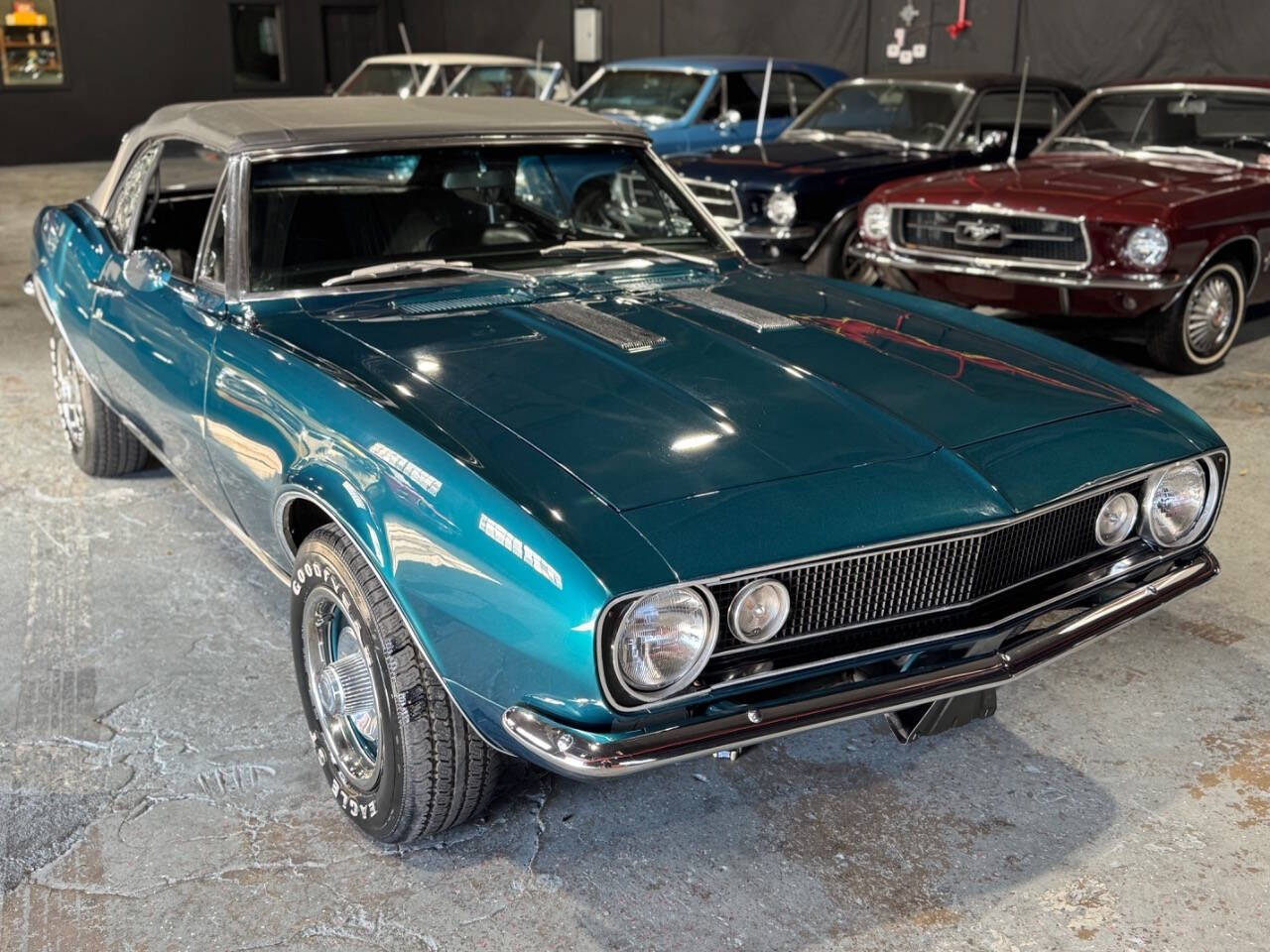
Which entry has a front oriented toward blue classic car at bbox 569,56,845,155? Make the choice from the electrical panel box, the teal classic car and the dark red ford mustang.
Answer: the electrical panel box

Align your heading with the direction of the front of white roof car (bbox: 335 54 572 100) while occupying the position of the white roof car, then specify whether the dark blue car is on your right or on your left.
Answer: on your left

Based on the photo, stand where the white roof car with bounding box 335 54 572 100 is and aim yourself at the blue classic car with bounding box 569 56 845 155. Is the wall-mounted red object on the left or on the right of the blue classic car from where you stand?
left

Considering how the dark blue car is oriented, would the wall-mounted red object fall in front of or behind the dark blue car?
behind

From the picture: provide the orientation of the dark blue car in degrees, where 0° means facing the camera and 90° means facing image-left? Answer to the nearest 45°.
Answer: approximately 45°

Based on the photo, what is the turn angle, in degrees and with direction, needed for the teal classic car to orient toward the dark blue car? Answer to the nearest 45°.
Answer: approximately 135° to its left

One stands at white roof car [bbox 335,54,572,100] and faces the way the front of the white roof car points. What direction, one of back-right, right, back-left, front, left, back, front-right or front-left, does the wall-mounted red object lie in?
back-left

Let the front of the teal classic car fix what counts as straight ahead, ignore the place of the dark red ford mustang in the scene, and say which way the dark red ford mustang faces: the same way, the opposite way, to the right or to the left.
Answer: to the right

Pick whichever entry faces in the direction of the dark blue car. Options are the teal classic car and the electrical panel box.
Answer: the electrical panel box

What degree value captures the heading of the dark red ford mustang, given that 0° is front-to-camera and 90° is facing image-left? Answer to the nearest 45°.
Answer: approximately 45°

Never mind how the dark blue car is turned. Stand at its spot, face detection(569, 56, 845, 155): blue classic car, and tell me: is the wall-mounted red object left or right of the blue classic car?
right

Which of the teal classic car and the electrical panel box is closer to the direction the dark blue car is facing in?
the teal classic car
